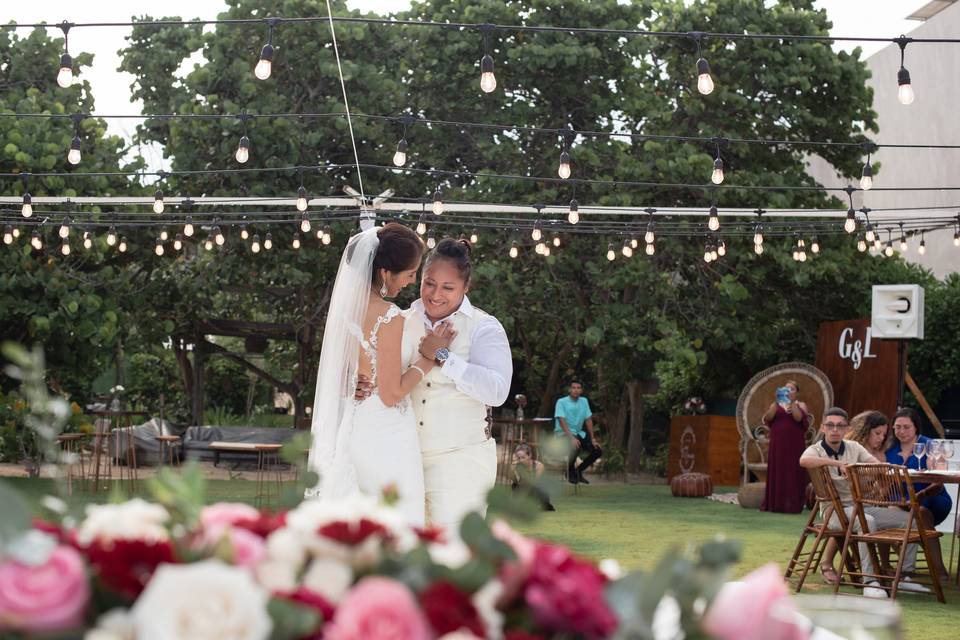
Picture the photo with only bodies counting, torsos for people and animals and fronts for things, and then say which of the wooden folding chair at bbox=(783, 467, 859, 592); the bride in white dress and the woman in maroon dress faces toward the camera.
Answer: the woman in maroon dress

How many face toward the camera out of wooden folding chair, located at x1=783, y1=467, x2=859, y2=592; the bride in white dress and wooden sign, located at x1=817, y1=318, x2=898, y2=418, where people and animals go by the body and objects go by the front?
1

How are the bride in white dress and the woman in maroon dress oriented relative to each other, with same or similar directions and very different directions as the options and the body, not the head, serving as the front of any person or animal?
very different directions

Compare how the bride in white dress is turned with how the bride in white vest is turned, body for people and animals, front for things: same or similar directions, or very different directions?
very different directions

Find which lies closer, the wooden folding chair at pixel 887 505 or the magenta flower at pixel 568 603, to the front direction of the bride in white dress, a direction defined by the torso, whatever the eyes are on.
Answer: the wooden folding chair

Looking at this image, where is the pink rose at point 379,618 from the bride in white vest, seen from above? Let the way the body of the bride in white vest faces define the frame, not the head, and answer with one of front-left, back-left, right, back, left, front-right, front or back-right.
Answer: front-left

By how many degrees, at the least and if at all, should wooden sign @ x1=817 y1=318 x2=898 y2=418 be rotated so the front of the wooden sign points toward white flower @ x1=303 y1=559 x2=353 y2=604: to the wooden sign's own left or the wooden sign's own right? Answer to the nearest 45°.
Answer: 0° — it already faces it

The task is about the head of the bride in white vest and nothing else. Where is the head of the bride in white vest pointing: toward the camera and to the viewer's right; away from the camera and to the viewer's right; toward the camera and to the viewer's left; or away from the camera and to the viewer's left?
toward the camera and to the viewer's left

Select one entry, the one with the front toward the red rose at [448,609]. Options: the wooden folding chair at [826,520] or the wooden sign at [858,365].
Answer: the wooden sign

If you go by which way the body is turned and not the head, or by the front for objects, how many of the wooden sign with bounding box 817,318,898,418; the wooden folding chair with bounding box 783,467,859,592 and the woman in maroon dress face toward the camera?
2
